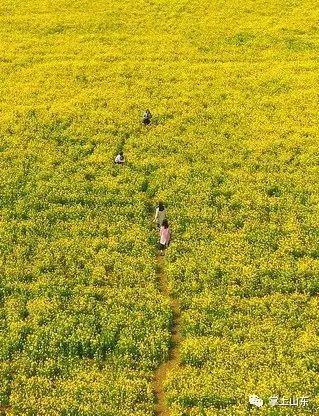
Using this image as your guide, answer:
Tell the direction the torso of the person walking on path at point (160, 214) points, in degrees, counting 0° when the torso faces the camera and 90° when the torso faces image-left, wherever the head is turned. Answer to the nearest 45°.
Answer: approximately 180°

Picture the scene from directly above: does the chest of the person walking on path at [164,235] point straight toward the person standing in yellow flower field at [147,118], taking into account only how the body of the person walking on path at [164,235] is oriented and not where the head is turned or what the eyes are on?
yes

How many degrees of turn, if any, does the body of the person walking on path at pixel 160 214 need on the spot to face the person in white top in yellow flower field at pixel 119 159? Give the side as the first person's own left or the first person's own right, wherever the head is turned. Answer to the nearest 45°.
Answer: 0° — they already face them

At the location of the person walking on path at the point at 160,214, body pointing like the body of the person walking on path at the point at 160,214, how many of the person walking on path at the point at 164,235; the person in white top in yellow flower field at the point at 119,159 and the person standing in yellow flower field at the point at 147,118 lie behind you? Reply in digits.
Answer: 1

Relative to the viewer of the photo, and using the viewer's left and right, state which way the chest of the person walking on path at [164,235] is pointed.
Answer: facing away from the viewer

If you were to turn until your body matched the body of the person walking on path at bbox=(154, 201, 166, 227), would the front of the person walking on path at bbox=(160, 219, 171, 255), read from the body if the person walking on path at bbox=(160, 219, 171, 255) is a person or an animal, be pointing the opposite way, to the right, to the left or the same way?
the same way

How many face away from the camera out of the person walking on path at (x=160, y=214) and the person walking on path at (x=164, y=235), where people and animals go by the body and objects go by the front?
2

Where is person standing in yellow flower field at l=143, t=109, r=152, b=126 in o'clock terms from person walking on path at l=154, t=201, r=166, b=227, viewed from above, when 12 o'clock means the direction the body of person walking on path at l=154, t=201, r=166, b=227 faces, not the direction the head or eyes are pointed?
person standing in yellow flower field at l=143, t=109, r=152, b=126 is roughly at 12 o'clock from person walking on path at l=154, t=201, r=166, b=227.

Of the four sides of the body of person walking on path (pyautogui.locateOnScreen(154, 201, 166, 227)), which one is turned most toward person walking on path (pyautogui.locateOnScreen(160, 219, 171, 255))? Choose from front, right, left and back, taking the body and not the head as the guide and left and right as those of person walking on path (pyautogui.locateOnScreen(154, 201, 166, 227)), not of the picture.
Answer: back
